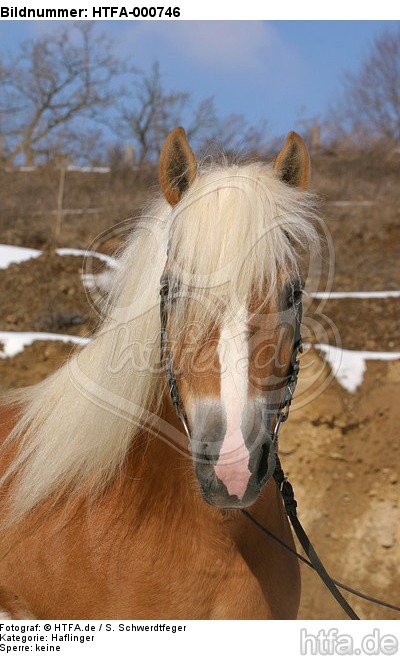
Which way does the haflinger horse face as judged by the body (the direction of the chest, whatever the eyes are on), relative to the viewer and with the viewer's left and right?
facing the viewer and to the right of the viewer
